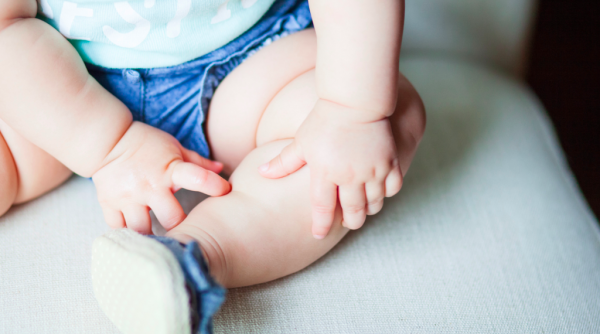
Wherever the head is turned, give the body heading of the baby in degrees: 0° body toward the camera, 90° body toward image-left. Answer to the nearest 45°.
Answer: approximately 0°
